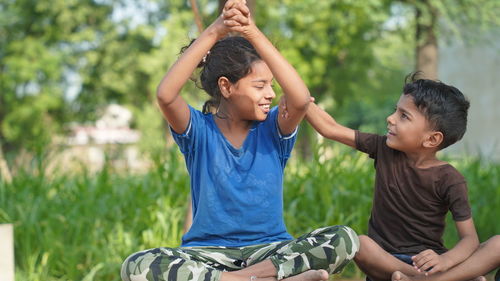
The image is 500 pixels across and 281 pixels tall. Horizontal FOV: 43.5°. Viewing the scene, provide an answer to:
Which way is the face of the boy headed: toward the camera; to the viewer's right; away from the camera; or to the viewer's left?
to the viewer's left

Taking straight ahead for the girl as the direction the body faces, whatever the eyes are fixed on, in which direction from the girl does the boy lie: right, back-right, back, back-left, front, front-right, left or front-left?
left

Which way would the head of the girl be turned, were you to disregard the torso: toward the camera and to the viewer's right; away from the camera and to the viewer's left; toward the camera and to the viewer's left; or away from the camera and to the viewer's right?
toward the camera and to the viewer's right

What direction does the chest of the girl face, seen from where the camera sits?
toward the camera
